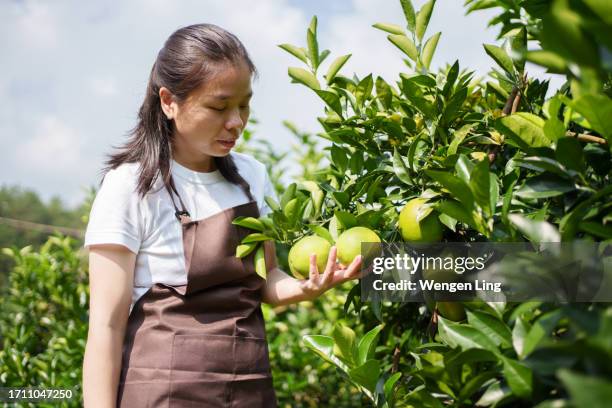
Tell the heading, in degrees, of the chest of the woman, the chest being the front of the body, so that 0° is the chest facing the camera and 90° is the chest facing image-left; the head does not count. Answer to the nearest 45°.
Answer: approximately 315°

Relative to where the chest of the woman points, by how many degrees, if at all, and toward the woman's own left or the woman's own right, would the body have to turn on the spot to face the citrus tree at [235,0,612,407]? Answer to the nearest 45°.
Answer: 0° — they already face it
